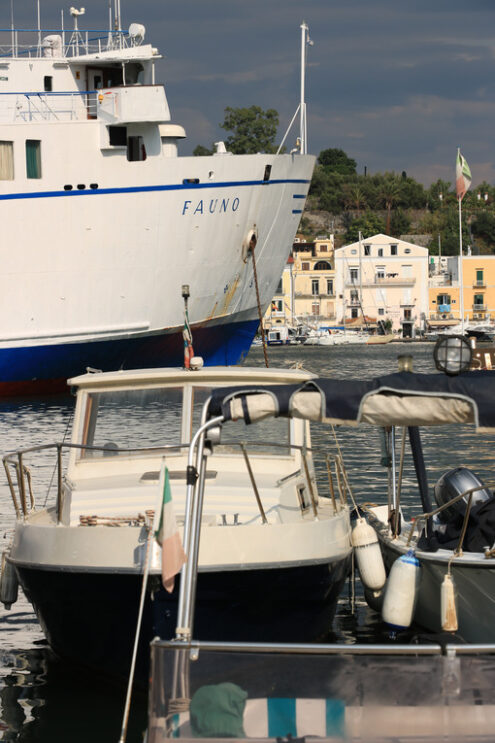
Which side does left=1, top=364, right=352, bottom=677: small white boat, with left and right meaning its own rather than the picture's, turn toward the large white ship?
back

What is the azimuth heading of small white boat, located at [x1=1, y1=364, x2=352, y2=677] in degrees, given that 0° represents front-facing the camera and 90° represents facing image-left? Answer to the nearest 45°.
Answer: approximately 0°

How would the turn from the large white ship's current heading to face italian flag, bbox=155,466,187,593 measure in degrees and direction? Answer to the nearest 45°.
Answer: approximately 90° to its right

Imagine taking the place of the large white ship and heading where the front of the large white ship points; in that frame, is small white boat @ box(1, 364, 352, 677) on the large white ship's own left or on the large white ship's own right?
on the large white ship's own right

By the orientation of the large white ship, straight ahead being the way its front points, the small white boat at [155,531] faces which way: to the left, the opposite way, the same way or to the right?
to the right

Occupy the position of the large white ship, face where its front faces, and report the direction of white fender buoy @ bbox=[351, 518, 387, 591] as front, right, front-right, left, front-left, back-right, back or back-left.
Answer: right

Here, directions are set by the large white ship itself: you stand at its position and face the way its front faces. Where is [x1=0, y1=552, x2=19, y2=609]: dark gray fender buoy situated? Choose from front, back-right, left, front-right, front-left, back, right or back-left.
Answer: right

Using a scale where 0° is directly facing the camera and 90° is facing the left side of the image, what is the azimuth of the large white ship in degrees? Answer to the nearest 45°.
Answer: approximately 270°

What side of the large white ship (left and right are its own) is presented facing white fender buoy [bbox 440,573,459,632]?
right

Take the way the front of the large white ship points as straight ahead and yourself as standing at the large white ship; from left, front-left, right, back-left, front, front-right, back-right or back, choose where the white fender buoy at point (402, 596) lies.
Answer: right

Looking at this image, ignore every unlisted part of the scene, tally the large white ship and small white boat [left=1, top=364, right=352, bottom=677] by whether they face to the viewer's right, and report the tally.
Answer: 1
